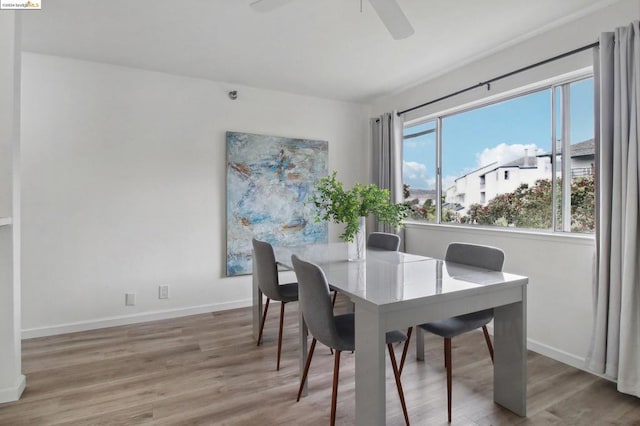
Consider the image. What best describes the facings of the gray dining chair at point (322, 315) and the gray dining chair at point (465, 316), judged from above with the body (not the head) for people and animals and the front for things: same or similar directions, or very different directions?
very different directions

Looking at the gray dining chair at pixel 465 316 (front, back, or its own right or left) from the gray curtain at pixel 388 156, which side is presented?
right

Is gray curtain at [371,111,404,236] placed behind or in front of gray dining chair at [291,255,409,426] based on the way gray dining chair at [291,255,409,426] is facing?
in front

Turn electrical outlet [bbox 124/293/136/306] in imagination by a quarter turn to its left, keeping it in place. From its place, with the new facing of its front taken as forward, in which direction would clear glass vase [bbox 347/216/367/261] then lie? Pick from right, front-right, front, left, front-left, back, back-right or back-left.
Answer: front-right

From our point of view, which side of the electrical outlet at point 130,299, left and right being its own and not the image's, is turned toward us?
front

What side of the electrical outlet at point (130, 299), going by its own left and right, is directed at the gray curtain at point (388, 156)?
left

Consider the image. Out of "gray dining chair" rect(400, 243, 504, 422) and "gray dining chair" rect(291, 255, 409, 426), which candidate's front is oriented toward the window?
"gray dining chair" rect(291, 255, 409, 426)

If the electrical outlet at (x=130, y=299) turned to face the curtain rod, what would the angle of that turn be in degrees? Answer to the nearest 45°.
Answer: approximately 45° to its left

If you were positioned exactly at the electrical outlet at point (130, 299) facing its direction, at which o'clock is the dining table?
The dining table is roughly at 11 o'clock from the electrical outlet.

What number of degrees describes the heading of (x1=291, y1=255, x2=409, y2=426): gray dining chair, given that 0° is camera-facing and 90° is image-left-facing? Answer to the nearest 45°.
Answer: approximately 225°

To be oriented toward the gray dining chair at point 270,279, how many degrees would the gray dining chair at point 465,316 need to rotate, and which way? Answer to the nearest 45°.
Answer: approximately 45° to its right

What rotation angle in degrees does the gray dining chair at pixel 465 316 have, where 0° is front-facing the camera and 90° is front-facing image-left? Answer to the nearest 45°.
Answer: approximately 45°

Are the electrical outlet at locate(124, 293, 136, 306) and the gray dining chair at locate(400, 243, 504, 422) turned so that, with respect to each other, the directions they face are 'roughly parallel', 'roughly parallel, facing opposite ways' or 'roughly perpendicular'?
roughly perpendicular

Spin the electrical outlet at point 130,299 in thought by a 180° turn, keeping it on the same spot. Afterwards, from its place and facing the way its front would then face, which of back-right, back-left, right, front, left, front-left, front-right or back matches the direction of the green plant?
back-right

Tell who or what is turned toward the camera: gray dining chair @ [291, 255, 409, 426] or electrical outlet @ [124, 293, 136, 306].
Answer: the electrical outlet

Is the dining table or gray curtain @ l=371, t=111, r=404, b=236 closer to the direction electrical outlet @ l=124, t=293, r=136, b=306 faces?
the dining table

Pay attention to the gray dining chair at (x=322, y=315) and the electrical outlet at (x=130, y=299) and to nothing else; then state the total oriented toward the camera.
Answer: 1

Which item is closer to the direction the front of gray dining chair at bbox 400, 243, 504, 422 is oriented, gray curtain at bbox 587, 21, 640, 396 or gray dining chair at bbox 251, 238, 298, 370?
the gray dining chair
